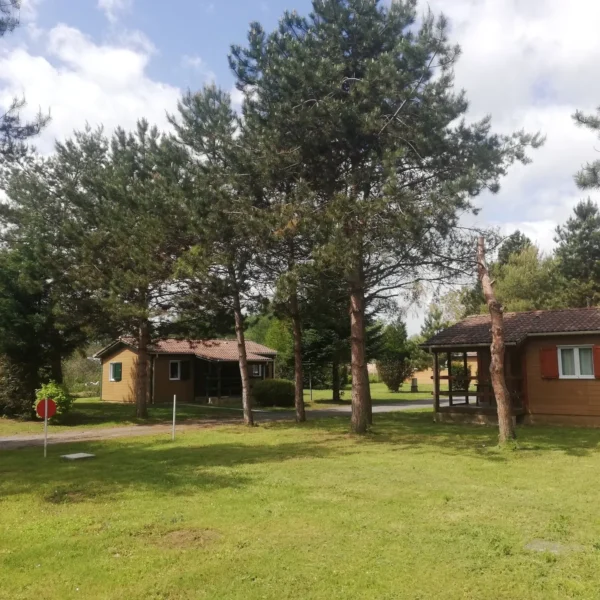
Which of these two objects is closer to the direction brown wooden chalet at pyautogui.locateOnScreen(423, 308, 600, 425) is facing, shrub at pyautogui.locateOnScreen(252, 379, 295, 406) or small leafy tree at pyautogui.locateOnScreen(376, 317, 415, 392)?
the shrub

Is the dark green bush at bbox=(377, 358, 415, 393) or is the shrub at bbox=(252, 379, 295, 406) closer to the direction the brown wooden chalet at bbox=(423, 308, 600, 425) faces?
the shrub

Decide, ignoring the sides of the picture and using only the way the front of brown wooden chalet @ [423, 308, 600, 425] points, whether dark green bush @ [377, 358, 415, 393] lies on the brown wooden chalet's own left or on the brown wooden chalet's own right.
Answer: on the brown wooden chalet's own right

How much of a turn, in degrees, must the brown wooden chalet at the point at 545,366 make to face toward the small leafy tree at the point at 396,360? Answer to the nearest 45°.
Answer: approximately 90° to its right
